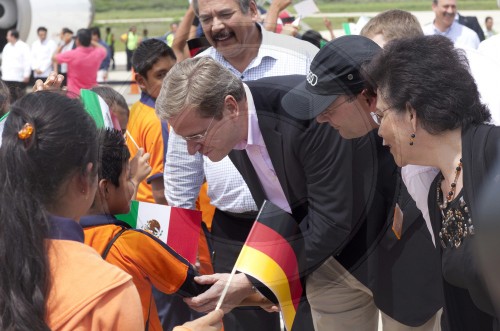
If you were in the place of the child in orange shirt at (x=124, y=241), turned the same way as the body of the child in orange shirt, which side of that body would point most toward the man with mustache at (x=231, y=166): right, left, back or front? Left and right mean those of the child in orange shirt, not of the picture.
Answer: front

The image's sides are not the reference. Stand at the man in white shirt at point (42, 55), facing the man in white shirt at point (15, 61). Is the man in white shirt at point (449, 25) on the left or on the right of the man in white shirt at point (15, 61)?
left

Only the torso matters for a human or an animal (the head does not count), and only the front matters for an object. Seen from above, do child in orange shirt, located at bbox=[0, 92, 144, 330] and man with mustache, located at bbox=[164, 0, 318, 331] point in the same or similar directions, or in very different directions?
very different directions

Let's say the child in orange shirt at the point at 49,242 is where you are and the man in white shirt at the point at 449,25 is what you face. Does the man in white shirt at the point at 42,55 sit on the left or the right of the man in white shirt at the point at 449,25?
left

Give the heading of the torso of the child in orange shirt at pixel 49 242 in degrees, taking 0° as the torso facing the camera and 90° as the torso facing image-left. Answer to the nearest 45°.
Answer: approximately 225°

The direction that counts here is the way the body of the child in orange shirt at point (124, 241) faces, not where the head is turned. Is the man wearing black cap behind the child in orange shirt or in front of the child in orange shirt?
in front

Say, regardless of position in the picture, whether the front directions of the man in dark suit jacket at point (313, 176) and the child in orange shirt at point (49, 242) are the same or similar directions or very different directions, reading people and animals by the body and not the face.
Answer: very different directions

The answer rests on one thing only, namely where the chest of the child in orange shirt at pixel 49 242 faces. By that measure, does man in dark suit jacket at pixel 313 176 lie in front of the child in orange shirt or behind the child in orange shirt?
in front

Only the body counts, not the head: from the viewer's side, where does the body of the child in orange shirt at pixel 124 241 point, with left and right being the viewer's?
facing away from the viewer and to the right of the viewer

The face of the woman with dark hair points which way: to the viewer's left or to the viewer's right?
to the viewer's left

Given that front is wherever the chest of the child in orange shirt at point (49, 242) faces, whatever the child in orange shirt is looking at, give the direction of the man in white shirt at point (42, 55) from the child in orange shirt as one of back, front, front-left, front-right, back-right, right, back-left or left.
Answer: front-left
